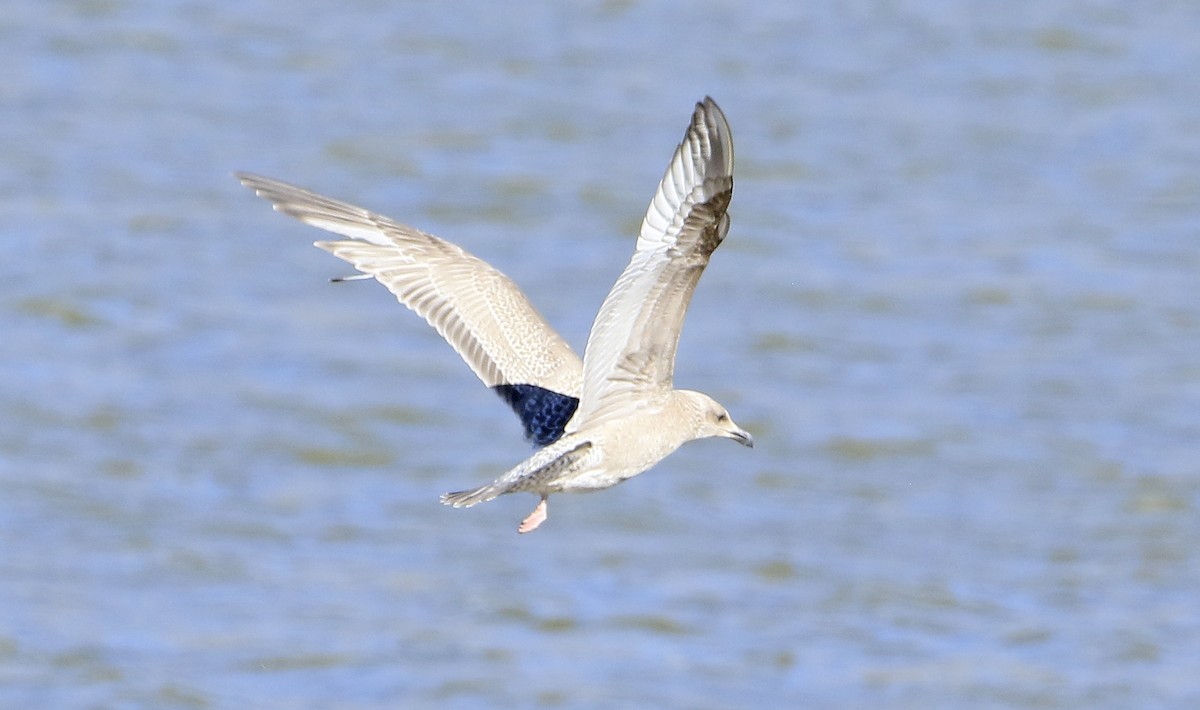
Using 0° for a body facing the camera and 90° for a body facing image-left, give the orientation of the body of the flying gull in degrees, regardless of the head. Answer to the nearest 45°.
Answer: approximately 270°
